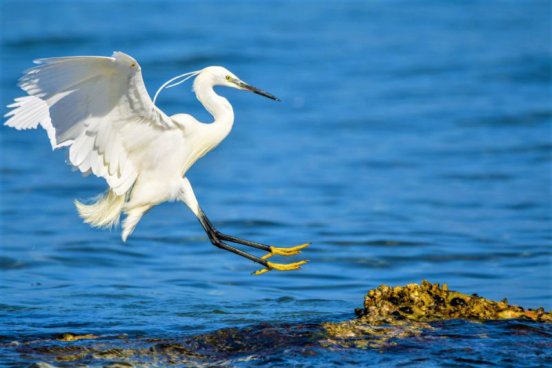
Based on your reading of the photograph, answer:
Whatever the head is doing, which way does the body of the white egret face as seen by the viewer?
to the viewer's right

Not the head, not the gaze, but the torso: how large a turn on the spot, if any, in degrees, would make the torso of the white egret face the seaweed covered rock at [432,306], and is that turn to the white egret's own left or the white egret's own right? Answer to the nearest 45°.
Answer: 0° — it already faces it
